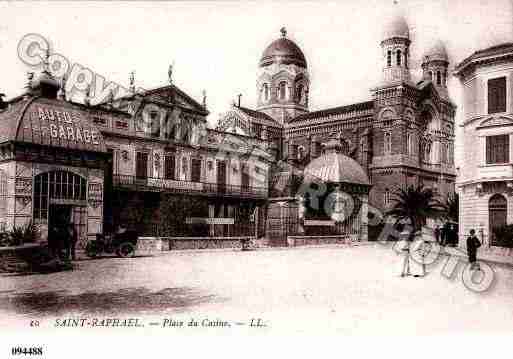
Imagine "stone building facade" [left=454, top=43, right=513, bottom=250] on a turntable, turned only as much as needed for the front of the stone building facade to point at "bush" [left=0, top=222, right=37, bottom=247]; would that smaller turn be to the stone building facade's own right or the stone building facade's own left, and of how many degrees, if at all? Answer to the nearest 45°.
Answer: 0° — it already faces it

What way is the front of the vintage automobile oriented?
to the viewer's left

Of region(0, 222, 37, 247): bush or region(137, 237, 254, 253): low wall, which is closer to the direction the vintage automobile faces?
the bush

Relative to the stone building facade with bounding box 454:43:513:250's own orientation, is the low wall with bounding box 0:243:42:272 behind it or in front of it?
in front

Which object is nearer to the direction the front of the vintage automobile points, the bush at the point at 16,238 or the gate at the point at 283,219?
the bush

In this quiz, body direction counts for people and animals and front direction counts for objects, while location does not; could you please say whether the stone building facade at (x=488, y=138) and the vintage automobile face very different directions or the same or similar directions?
same or similar directions

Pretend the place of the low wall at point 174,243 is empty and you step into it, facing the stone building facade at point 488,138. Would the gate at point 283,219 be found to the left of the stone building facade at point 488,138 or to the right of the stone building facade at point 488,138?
left

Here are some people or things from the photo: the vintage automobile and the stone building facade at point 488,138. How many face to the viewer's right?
0

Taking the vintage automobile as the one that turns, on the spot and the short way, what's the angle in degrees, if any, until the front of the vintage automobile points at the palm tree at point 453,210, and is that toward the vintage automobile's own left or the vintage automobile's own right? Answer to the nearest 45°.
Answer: approximately 135° to the vintage automobile's own right

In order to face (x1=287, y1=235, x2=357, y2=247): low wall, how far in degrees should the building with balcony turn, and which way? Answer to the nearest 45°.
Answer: approximately 45° to its left

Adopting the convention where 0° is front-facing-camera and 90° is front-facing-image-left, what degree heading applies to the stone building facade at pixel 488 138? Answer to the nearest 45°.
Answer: approximately 45°
